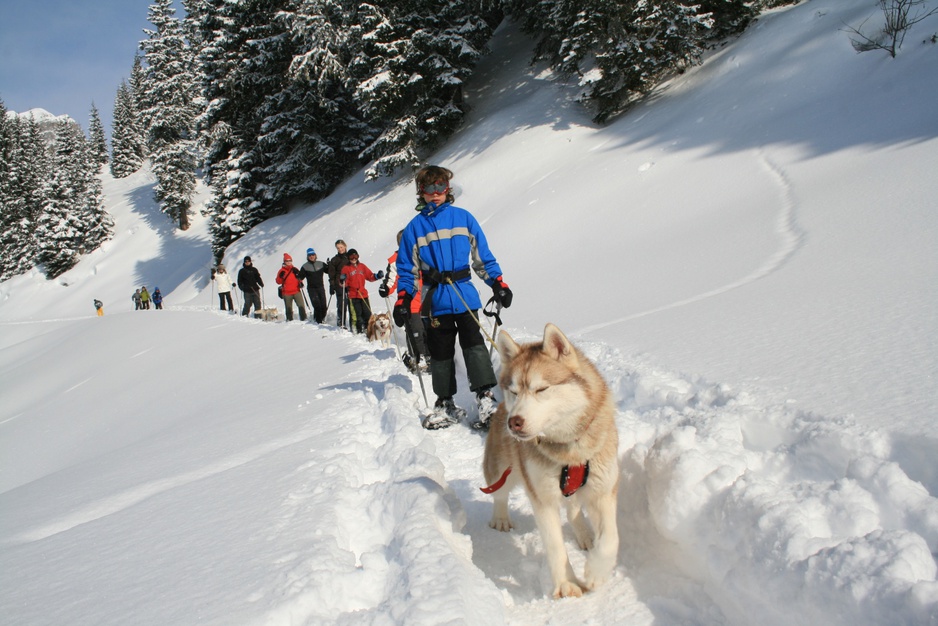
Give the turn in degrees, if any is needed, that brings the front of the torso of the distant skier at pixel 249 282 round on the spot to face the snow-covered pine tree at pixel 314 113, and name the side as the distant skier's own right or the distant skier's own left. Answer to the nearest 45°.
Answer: approximately 135° to the distant skier's own left

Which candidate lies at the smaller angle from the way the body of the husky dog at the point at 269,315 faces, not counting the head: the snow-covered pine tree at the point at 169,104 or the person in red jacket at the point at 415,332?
the person in red jacket

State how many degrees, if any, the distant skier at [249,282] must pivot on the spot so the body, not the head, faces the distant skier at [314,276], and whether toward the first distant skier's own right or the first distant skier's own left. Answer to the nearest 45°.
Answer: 0° — they already face them

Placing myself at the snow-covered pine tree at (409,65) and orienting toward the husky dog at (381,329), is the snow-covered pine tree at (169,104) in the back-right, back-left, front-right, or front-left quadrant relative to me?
back-right

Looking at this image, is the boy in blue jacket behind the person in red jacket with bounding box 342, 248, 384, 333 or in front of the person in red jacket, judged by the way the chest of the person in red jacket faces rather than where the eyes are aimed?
in front

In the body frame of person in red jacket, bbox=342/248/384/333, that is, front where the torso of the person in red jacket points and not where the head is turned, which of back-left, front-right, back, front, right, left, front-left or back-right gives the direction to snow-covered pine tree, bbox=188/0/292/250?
back

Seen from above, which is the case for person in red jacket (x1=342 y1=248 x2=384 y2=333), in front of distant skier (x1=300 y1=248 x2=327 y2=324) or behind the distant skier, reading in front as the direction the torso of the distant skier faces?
in front

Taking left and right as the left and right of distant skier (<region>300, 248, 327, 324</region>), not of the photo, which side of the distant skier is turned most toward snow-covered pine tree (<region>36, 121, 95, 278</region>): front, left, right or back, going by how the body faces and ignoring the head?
back
